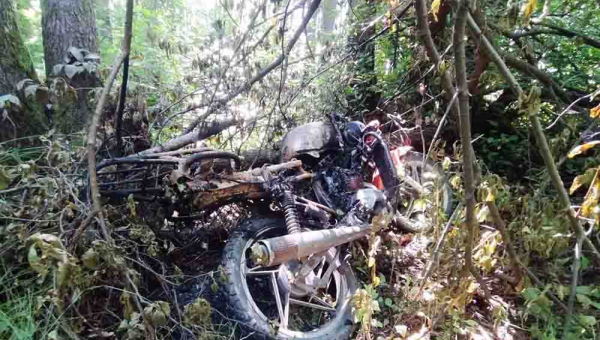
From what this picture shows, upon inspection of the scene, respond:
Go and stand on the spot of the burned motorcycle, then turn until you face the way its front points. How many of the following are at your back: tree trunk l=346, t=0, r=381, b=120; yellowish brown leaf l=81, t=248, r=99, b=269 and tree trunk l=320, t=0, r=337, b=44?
1

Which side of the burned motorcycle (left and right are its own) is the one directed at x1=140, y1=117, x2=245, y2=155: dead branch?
left

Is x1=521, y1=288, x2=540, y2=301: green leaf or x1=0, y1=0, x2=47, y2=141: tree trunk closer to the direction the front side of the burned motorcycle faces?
the green leaf

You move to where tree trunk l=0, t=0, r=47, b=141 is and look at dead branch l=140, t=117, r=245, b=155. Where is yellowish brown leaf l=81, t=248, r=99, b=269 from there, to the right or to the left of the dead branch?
right

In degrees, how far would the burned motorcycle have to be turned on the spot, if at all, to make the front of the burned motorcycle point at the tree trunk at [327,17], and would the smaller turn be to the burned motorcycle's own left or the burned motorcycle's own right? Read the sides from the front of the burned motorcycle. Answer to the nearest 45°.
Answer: approximately 45° to the burned motorcycle's own left

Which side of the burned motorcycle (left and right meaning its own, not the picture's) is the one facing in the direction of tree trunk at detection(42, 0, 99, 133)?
left

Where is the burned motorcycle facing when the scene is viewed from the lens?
facing away from the viewer and to the right of the viewer

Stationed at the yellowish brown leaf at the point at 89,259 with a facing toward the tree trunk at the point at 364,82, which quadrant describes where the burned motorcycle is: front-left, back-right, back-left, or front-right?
front-right

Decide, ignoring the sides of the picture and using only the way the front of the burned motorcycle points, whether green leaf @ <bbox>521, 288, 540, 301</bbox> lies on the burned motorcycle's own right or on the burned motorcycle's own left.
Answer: on the burned motorcycle's own right

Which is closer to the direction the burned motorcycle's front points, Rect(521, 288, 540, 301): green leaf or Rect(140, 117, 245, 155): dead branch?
the green leaf

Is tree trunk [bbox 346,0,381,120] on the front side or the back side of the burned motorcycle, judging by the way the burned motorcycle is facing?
on the front side

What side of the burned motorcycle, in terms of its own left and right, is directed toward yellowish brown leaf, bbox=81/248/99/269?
back

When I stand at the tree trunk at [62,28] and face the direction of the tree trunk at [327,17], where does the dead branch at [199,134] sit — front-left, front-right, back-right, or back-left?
back-right

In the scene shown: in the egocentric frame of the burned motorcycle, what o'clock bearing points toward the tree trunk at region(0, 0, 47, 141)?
The tree trunk is roughly at 8 o'clock from the burned motorcycle.
